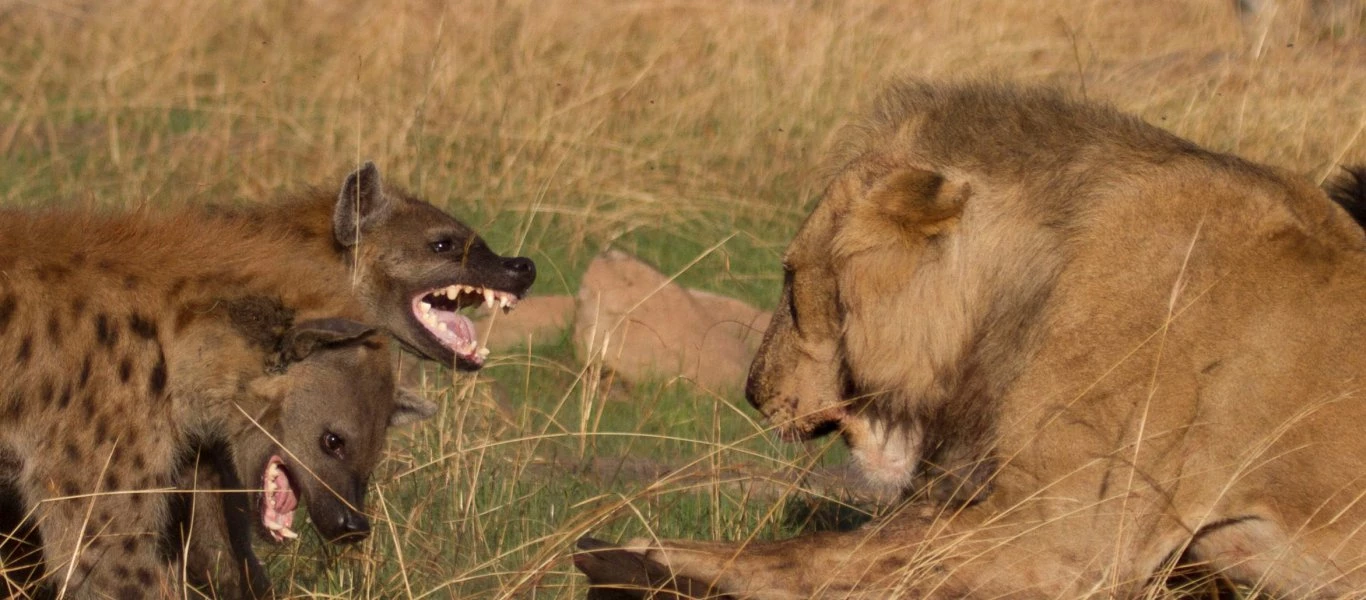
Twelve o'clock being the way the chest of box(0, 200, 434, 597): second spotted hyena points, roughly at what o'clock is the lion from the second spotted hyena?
The lion is roughly at 1 o'clock from the second spotted hyena.

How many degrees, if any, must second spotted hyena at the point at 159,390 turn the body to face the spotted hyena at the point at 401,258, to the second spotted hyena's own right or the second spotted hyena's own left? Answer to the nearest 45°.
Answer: approximately 45° to the second spotted hyena's own left

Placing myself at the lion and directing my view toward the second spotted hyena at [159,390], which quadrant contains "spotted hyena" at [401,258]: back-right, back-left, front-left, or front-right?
front-right

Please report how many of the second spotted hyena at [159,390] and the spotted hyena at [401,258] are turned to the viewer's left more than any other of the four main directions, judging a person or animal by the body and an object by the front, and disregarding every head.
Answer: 0

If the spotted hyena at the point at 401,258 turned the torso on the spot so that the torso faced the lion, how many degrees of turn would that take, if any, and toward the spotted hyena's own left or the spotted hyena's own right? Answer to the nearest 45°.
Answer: approximately 45° to the spotted hyena's own right

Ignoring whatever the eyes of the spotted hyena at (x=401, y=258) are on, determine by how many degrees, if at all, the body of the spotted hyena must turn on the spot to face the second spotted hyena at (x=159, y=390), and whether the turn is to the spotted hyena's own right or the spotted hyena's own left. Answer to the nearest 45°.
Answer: approximately 135° to the spotted hyena's own right

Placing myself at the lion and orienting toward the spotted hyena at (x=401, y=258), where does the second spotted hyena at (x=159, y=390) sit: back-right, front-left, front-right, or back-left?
front-left

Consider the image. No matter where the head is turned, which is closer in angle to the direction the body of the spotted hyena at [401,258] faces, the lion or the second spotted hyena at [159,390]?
the lion

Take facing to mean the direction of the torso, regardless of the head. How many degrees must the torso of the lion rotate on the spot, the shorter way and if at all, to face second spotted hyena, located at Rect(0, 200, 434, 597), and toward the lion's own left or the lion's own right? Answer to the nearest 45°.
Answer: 0° — it already faces it

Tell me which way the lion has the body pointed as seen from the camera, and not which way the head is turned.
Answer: to the viewer's left

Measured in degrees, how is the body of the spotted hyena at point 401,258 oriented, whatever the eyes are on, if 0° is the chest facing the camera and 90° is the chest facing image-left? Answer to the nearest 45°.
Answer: approximately 270°

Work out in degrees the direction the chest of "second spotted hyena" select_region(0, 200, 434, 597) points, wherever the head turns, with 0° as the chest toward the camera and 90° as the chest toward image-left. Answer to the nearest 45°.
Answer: approximately 270°
